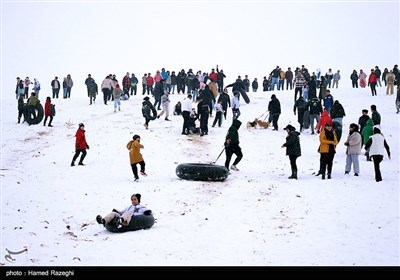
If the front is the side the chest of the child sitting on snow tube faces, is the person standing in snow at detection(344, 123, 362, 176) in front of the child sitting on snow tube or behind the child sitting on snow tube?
behind

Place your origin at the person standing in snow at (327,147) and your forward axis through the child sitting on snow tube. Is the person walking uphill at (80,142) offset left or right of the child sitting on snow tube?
right

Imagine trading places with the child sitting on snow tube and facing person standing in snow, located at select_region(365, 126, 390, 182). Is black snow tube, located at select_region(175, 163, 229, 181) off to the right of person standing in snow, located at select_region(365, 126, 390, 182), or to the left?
left

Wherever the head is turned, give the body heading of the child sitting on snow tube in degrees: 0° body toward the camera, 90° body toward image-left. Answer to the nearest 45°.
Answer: approximately 45°

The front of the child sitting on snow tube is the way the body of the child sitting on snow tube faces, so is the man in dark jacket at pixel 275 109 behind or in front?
behind

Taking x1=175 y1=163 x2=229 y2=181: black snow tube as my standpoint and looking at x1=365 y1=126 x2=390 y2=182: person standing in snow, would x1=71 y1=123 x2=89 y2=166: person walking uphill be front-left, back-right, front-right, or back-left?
back-left

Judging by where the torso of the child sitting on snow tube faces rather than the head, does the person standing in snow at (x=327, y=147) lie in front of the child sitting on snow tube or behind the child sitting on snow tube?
behind

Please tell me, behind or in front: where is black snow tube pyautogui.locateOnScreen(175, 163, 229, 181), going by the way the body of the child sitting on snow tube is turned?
behind

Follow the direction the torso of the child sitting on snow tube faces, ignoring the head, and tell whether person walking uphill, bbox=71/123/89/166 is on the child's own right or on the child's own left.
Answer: on the child's own right
